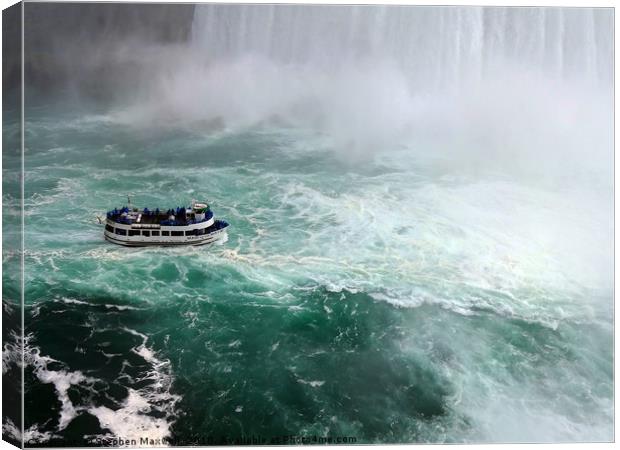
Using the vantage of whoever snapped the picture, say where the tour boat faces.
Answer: facing to the right of the viewer
